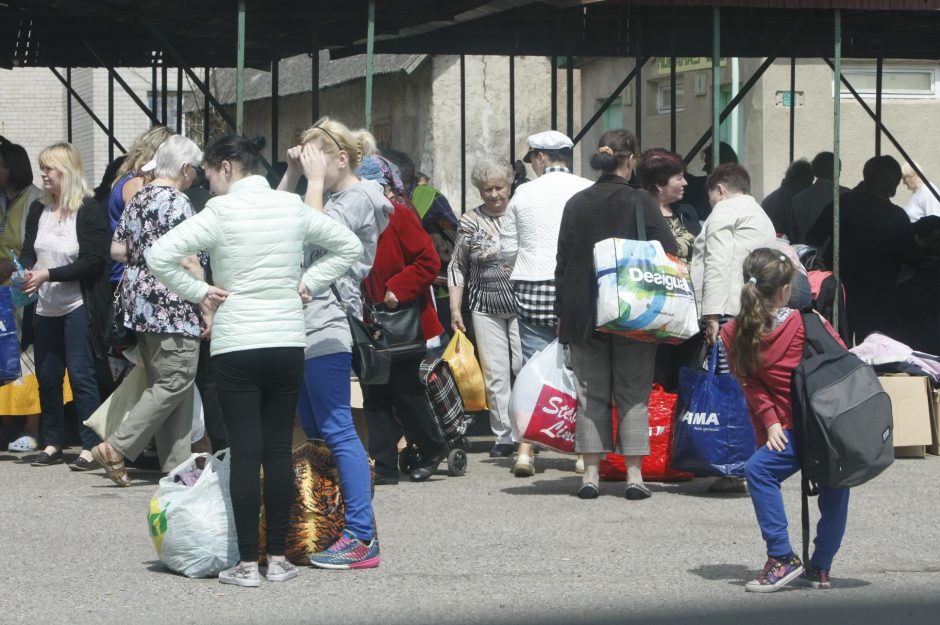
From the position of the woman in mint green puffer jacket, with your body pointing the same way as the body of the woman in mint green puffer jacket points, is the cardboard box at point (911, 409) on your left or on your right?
on your right

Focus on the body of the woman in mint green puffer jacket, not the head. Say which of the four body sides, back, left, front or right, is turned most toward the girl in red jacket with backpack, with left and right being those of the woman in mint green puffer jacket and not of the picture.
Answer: right

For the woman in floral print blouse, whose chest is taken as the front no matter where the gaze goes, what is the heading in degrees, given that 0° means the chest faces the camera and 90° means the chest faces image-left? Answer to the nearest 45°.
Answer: approximately 225°

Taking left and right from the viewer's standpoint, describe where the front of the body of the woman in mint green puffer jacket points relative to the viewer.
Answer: facing away from the viewer

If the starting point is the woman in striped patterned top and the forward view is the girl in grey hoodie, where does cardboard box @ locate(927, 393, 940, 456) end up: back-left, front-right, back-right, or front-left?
back-left

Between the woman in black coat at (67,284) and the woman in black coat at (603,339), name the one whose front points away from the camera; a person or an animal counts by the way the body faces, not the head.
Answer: the woman in black coat at (603,339)

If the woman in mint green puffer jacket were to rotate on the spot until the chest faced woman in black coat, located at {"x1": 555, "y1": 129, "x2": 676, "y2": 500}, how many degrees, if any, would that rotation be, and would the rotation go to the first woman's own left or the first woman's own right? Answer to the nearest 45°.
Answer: approximately 45° to the first woman's own right
